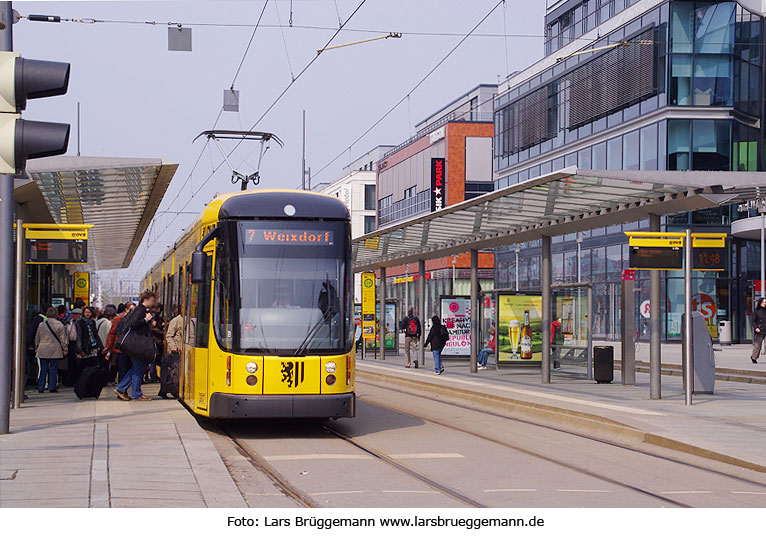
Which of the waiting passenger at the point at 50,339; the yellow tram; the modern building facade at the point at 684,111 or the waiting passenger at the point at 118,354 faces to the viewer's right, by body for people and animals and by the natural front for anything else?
the waiting passenger at the point at 118,354

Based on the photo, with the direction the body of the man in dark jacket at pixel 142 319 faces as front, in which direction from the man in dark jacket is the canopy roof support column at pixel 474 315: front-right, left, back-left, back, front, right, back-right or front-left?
front-left

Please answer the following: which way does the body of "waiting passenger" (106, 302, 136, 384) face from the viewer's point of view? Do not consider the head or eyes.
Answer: to the viewer's right

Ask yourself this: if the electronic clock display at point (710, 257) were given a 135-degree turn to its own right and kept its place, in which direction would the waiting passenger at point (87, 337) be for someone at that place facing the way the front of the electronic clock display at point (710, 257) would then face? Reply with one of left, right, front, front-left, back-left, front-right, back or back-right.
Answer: front-left

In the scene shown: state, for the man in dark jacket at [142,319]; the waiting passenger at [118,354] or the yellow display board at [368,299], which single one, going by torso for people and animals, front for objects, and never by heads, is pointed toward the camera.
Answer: the yellow display board

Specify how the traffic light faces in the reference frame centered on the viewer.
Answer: facing to the right of the viewer

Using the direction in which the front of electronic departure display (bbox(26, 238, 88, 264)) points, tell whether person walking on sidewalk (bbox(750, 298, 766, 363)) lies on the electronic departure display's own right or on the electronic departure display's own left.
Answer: on the electronic departure display's own left

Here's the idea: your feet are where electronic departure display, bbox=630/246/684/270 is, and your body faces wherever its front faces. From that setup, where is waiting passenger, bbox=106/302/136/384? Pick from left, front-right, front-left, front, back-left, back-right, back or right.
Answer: right

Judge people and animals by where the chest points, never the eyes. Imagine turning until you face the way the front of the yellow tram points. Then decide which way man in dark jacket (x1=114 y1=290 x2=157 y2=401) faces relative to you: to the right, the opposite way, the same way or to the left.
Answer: to the left

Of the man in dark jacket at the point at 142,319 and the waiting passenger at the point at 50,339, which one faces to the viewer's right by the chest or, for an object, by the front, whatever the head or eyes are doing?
the man in dark jacket

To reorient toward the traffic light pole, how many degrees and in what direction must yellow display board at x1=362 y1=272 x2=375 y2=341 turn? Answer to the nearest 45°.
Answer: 0° — it already faces it

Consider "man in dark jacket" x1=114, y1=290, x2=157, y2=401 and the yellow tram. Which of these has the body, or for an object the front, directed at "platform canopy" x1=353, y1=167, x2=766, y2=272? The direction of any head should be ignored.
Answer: the man in dark jacket

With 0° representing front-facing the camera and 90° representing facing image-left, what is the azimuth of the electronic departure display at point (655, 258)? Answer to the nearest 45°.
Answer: approximately 0°

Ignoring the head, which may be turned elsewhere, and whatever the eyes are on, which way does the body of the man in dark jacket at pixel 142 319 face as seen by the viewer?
to the viewer's right

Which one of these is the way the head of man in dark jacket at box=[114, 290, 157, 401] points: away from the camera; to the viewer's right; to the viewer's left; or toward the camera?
to the viewer's right
